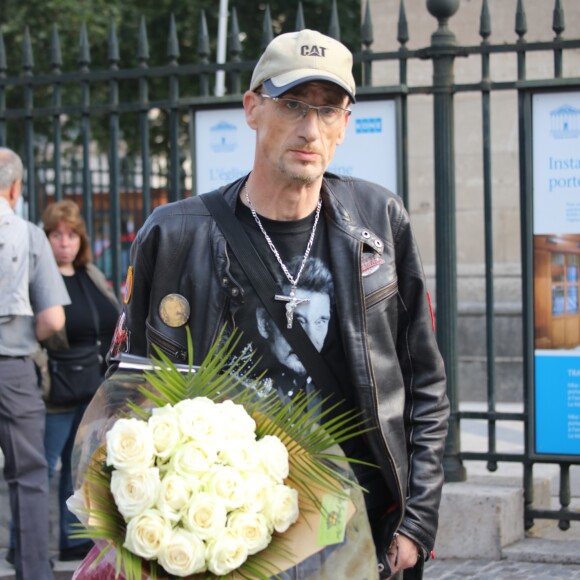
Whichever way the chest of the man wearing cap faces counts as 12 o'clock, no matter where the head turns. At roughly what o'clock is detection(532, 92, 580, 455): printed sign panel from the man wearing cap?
The printed sign panel is roughly at 7 o'clock from the man wearing cap.

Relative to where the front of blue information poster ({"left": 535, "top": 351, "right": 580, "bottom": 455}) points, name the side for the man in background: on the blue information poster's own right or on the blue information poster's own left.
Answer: on the blue information poster's own right

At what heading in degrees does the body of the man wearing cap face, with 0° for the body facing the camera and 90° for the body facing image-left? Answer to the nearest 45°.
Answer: approximately 0°

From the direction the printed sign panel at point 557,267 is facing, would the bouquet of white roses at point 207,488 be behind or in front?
in front

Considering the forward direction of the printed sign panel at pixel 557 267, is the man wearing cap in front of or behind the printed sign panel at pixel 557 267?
in front
